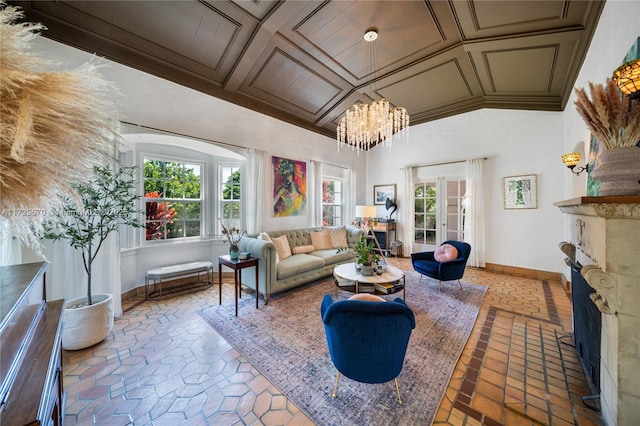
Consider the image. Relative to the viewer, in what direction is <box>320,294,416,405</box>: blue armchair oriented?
away from the camera

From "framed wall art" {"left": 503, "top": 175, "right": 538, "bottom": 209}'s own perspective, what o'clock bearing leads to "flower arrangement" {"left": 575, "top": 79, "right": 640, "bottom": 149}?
The flower arrangement is roughly at 12 o'clock from the framed wall art.

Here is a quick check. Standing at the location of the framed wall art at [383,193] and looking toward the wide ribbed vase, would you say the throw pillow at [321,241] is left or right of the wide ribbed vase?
right

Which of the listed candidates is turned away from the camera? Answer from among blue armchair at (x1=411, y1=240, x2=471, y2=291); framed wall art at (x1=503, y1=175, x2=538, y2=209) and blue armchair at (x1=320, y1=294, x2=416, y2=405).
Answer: blue armchair at (x1=320, y1=294, x2=416, y2=405)

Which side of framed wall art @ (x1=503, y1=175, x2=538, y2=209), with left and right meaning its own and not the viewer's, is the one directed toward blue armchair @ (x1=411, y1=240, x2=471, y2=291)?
front

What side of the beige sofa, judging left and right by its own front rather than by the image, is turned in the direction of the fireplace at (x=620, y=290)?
front

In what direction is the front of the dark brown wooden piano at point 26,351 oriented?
to the viewer's right

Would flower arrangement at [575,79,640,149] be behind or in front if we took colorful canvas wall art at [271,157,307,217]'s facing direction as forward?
in front

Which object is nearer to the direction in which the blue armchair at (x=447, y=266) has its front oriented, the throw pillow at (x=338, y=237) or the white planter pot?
the white planter pot

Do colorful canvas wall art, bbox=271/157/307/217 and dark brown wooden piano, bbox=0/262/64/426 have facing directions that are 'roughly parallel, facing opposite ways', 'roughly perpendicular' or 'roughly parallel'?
roughly perpendicular

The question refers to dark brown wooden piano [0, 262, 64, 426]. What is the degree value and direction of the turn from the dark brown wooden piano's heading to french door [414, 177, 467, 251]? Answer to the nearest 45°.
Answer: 0° — it already faces it

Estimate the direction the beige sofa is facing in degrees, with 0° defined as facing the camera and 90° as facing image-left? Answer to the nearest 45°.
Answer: approximately 315°

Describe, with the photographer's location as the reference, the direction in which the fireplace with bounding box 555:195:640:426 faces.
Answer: facing to the left of the viewer
